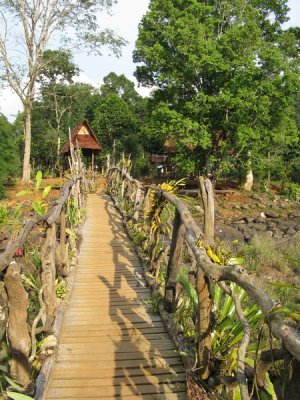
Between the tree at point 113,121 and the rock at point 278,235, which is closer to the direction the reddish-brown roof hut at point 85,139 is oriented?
the rock

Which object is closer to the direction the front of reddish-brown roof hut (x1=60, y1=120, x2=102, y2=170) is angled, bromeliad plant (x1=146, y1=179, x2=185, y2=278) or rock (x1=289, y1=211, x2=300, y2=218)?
the bromeliad plant

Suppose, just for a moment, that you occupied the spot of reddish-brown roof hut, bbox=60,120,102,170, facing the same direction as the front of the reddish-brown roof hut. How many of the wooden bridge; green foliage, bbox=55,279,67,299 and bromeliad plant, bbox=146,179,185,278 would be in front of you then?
3

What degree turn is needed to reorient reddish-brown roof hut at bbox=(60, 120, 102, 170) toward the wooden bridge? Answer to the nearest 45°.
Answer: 0° — it already faces it

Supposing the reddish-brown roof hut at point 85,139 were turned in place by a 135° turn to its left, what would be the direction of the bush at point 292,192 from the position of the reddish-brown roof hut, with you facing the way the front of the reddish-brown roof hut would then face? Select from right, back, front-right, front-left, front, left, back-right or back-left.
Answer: front-right

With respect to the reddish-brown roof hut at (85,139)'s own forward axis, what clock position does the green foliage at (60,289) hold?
The green foliage is roughly at 12 o'clock from the reddish-brown roof hut.

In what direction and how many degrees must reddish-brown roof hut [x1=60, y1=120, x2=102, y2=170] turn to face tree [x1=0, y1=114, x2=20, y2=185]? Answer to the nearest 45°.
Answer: approximately 45° to its right

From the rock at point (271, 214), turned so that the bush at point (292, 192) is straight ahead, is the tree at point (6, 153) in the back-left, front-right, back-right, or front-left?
back-left

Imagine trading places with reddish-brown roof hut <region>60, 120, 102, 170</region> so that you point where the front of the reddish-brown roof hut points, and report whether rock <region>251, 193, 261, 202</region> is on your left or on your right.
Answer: on your left

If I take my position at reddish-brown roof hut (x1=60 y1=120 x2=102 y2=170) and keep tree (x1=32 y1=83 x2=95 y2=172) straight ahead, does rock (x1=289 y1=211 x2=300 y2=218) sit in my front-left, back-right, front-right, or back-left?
back-right

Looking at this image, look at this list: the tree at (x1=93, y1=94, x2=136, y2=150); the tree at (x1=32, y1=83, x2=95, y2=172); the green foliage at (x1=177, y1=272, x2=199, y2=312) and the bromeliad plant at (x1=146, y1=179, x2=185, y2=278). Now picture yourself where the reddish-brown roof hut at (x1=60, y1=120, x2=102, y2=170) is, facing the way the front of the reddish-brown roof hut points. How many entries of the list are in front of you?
2

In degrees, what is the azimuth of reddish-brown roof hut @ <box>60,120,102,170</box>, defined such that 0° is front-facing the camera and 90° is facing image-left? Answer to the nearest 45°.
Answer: approximately 0°
